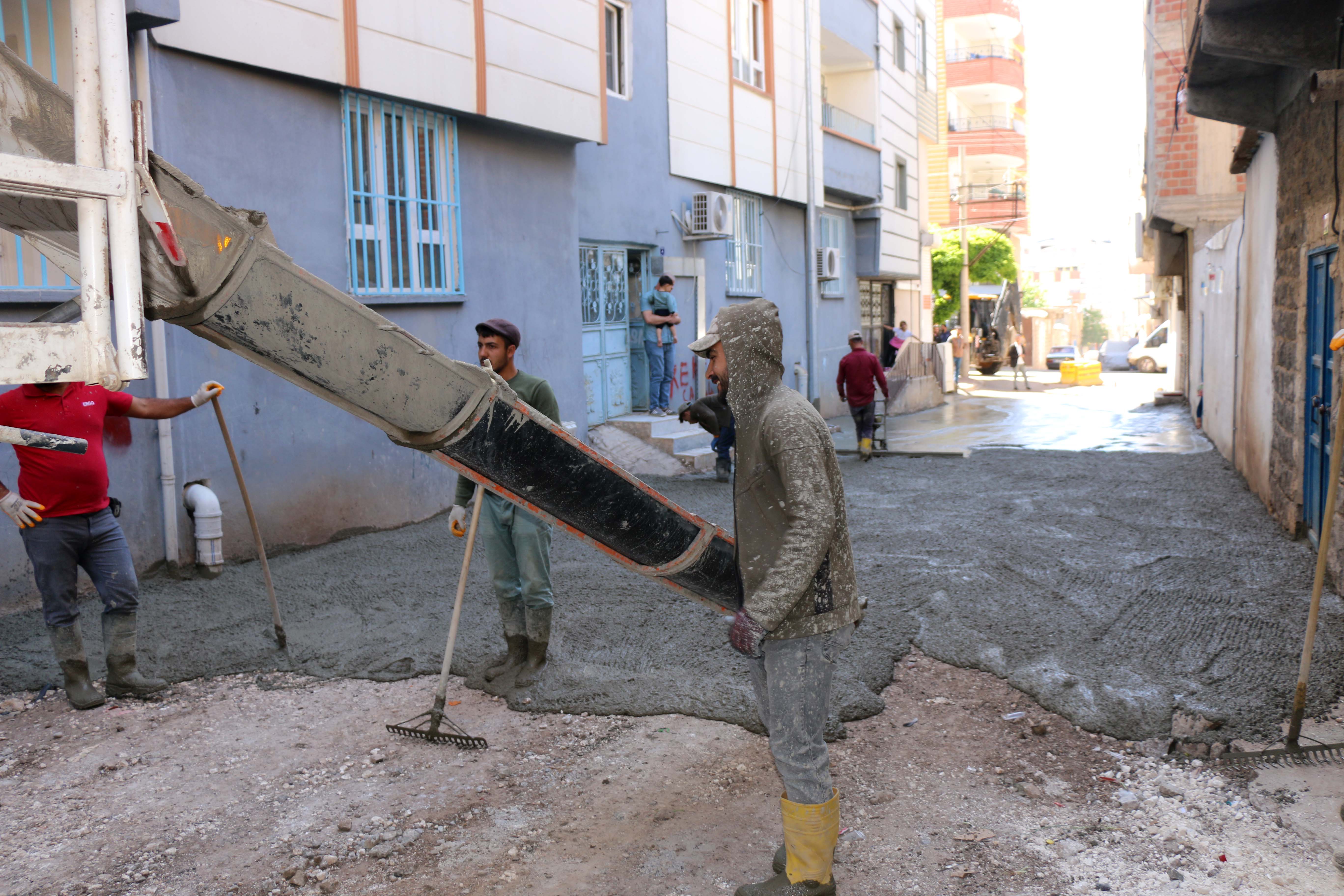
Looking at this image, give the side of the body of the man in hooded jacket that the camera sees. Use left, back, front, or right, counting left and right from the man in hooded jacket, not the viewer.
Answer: left

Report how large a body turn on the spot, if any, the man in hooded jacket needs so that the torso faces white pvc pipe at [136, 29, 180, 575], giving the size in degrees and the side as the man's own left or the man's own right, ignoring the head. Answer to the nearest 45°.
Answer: approximately 45° to the man's own right

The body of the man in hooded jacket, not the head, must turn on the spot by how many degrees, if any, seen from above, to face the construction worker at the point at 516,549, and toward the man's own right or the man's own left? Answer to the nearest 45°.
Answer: approximately 45° to the man's own right

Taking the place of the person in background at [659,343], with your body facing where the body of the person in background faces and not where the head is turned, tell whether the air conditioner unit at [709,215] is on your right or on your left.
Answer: on your left
